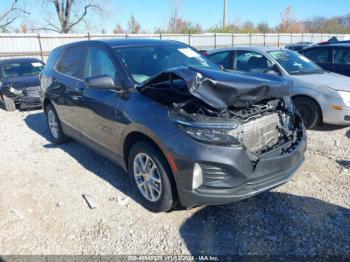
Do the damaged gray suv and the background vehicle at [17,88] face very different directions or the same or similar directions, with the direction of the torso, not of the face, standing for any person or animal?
same or similar directions

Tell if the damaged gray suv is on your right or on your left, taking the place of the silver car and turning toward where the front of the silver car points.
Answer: on your right

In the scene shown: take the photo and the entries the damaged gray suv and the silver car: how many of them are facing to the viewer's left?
0

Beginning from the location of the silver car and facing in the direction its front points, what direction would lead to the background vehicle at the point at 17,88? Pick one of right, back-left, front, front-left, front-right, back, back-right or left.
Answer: back-right

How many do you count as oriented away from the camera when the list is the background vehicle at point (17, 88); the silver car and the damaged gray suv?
0

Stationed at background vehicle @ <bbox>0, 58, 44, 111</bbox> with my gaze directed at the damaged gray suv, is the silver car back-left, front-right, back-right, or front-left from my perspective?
front-left

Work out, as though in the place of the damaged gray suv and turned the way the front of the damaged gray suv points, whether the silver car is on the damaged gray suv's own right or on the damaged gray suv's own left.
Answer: on the damaged gray suv's own left

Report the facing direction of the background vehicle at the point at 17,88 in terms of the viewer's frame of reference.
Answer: facing the viewer and to the right of the viewer

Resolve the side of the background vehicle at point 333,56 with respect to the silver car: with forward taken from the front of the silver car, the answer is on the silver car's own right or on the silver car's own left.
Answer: on the silver car's own left

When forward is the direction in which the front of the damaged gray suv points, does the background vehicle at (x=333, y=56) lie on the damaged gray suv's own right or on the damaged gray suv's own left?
on the damaged gray suv's own left
